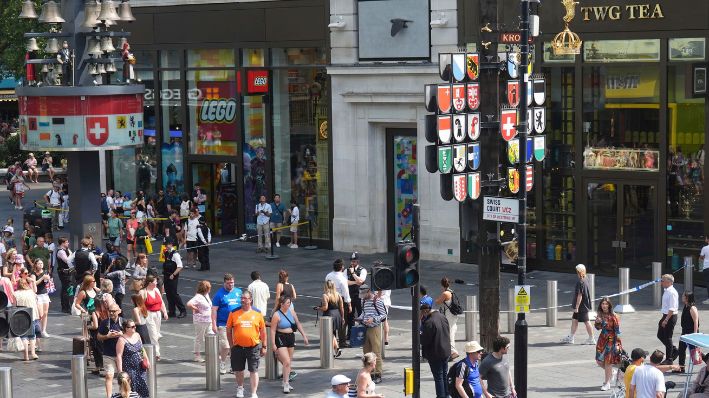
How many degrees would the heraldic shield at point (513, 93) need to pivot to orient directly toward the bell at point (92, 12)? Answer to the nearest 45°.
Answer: approximately 135° to its right

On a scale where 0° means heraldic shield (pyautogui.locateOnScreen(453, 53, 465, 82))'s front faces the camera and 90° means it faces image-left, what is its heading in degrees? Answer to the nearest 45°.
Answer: approximately 0°

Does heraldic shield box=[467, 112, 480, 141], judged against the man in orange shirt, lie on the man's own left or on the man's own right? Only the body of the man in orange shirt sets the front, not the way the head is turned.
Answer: on the man's own left

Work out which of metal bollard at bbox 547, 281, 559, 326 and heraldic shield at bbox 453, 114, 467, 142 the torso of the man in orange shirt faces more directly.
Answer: the heraldic shield

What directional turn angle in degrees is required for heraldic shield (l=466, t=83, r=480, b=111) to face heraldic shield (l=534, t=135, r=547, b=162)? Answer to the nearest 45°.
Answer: approximately 135° to its left
